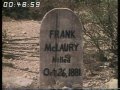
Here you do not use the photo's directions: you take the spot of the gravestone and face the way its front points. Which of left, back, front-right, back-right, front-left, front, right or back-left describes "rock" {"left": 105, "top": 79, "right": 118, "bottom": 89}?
left

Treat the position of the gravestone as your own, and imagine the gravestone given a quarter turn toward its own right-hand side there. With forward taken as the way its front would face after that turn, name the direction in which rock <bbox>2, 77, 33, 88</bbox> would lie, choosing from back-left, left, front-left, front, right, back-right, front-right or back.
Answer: front

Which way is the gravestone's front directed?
toward the camera
